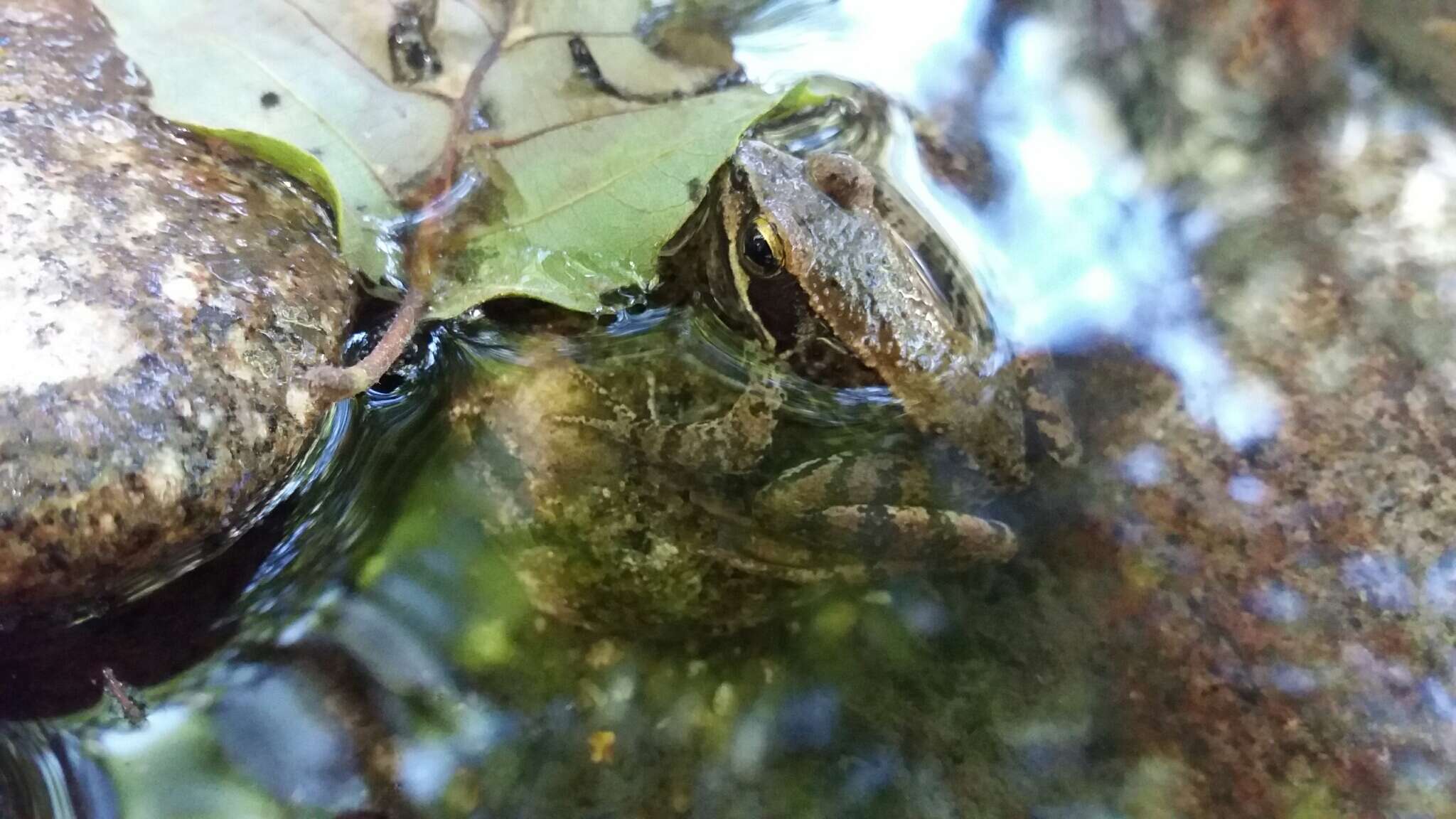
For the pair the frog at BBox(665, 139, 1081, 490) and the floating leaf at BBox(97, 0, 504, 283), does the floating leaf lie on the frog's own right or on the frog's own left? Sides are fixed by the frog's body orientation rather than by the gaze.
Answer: on the frog's own left

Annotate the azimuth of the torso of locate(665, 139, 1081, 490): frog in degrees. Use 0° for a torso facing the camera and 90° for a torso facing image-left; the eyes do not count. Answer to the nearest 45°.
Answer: approximately 135°

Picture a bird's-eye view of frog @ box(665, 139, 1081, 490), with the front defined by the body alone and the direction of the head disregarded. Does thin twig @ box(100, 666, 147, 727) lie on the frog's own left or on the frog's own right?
on the frog's own left

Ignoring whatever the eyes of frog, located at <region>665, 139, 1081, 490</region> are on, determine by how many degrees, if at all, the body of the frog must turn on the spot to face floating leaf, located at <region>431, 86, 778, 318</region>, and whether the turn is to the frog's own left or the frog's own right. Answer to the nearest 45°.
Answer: approximately 90° to the frog's own left
